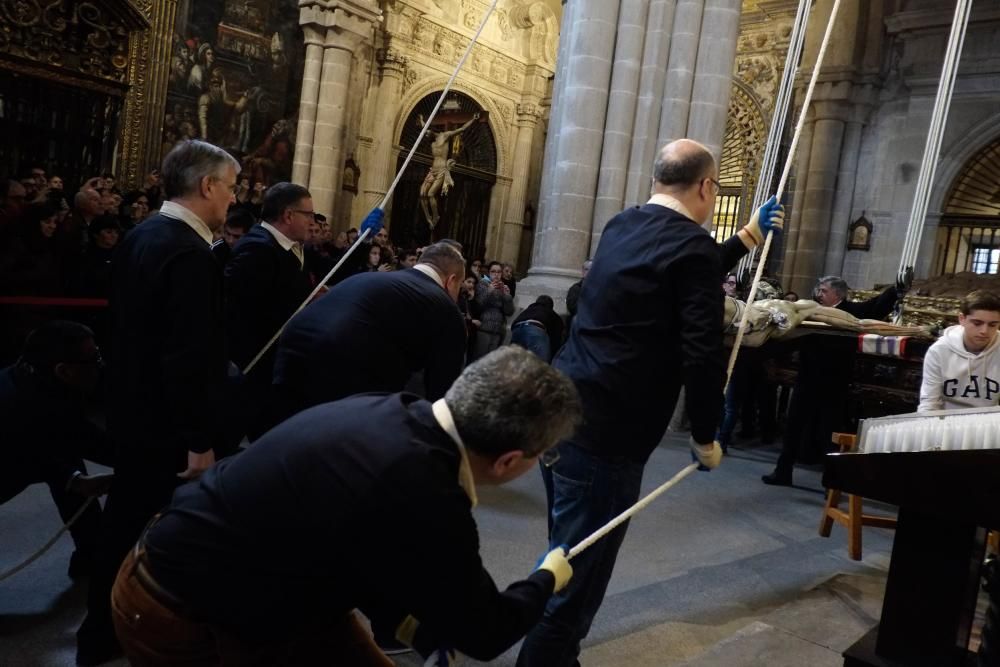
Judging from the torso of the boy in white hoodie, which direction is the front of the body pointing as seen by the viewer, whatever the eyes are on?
toward the camera

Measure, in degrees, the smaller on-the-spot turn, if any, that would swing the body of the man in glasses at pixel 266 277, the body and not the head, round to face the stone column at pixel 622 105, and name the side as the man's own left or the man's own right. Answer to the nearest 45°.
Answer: approximately 45° to the man's own left

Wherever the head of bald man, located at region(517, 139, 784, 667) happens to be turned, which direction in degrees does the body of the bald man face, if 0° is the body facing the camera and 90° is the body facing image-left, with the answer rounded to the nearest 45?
approximately 225°

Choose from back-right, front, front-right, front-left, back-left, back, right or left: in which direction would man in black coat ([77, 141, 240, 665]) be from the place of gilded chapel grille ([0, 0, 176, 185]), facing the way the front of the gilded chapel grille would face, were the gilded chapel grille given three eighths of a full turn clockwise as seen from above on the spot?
left

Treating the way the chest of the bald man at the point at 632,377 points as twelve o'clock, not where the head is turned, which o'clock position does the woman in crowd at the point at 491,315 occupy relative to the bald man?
The woman in crowd is roughly at 10 o'clock from the bald man.

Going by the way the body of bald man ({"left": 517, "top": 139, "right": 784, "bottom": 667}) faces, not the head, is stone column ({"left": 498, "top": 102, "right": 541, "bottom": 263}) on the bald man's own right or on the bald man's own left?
on the bald man's own left

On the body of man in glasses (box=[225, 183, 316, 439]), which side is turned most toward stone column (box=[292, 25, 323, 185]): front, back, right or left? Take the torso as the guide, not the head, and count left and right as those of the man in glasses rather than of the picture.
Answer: left

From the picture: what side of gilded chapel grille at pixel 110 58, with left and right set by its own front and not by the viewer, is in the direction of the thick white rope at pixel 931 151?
front

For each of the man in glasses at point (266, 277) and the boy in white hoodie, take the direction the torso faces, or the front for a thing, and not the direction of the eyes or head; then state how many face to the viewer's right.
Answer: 1

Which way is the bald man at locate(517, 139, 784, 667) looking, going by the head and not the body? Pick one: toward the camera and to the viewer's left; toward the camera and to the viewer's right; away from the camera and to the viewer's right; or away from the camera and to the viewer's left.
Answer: away from the camera and to the viewer's right

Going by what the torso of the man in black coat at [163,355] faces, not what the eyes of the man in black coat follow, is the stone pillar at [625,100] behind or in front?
in front

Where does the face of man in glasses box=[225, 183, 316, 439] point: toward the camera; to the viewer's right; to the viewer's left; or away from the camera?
to the viewer's right

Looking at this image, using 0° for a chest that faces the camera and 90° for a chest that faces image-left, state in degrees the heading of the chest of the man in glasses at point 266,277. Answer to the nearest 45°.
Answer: approximately 270°

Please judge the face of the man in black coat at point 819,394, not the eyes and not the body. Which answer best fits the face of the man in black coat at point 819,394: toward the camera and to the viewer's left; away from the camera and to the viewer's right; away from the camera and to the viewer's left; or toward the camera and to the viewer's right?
toward the camera and to the viewer's left

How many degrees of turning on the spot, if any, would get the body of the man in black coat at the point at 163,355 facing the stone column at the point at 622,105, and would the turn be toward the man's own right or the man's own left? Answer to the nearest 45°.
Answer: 0° — they already face it

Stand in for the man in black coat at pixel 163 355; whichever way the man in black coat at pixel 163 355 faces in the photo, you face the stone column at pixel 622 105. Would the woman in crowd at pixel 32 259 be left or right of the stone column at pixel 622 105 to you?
left

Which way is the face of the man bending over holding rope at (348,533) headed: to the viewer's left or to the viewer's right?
to the viewer's right
